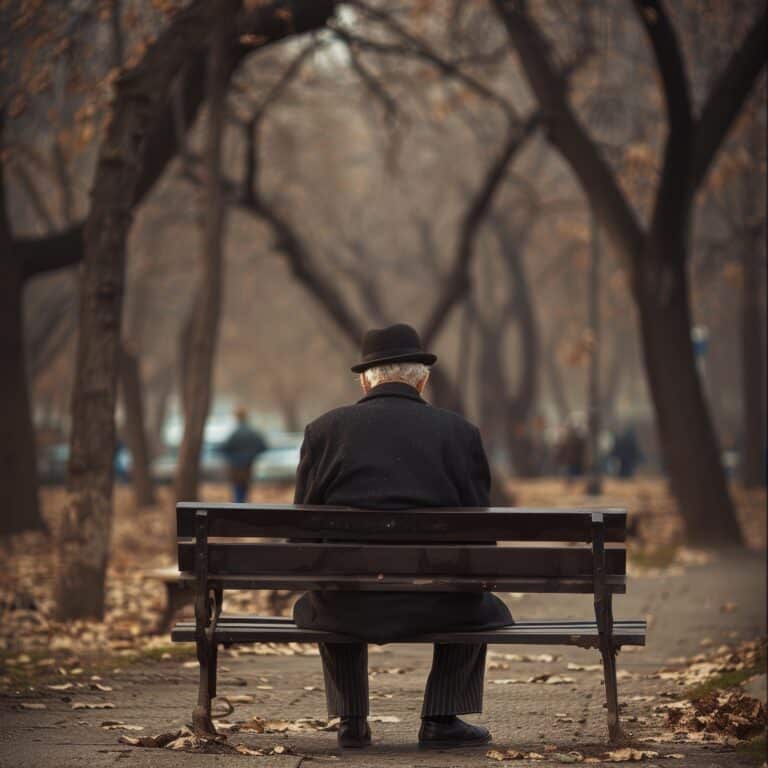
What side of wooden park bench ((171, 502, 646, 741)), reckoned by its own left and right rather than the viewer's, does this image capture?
back

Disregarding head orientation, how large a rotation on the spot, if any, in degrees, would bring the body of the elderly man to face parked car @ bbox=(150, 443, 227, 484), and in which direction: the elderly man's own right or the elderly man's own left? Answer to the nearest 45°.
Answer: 0° — they already face it

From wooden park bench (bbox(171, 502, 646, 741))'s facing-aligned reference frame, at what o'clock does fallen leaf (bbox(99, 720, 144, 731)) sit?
The fallen leaf is roughly at 10 o'clock from the wooden park bench.

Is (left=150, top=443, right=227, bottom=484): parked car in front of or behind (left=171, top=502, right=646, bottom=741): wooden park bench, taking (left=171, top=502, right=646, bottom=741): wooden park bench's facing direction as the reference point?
in front

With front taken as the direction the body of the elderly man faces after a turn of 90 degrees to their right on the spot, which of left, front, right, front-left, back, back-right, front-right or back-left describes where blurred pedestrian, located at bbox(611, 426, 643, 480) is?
left

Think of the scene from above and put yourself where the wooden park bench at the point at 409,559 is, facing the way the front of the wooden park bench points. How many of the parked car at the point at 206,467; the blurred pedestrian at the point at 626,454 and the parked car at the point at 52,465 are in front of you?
3

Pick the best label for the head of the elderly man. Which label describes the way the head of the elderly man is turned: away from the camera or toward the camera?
away from the camera

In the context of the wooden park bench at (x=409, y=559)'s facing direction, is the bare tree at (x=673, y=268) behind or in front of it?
in front

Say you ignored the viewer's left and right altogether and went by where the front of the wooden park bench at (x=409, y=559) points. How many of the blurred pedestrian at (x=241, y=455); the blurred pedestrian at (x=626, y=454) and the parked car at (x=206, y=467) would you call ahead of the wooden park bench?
3

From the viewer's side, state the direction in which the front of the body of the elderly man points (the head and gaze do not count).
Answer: away from the camera

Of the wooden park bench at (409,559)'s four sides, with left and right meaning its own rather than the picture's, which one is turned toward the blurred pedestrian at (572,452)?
front

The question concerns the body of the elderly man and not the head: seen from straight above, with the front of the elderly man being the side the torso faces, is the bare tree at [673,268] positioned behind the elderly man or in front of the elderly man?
in front

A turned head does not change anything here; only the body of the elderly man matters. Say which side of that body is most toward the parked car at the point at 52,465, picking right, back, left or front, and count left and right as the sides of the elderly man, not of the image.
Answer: front

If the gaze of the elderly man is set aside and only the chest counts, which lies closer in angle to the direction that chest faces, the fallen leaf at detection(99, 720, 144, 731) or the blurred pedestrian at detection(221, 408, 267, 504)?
the blurred pedestrian
